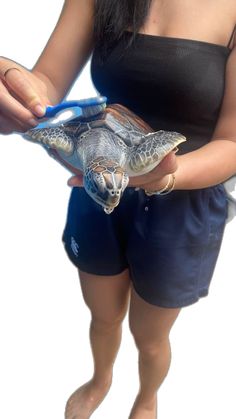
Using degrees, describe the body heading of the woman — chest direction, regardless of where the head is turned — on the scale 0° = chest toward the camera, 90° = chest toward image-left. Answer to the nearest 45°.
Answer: approximately 45°
